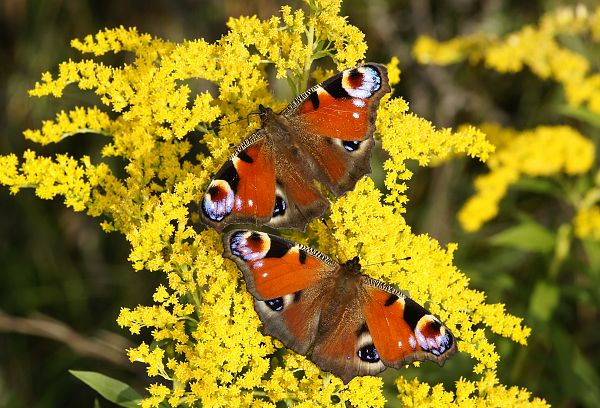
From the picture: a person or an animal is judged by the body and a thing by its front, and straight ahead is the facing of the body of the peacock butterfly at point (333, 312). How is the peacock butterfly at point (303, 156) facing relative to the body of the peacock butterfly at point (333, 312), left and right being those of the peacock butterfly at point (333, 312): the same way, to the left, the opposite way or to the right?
to the left

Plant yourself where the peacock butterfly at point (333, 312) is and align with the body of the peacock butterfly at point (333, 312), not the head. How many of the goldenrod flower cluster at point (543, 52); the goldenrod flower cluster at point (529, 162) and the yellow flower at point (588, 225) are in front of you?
3

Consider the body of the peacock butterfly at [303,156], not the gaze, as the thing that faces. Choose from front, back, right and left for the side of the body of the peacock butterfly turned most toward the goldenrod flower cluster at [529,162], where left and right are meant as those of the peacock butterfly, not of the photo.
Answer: right

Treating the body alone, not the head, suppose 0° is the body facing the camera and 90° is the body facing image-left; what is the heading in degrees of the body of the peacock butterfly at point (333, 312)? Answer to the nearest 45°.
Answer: approximately 225°

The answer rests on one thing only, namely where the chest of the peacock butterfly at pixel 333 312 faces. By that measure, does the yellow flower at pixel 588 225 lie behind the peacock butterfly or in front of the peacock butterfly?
in front

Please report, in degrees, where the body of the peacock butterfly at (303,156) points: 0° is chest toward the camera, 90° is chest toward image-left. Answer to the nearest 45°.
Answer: approximately 135°

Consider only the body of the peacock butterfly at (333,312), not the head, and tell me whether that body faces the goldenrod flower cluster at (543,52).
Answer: yes

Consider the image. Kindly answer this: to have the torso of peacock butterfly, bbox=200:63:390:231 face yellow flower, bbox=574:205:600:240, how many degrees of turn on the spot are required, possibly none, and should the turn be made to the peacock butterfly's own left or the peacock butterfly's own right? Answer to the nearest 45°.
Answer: approximately 90° to the peacock butterfly's own right

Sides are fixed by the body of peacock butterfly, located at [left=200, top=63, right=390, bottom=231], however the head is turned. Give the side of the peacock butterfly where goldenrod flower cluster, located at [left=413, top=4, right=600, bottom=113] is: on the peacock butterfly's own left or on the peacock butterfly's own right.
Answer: on the peacock butterfly's own right

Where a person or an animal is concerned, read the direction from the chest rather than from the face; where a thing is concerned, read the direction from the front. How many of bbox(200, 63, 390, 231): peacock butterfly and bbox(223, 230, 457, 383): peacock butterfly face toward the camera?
0
